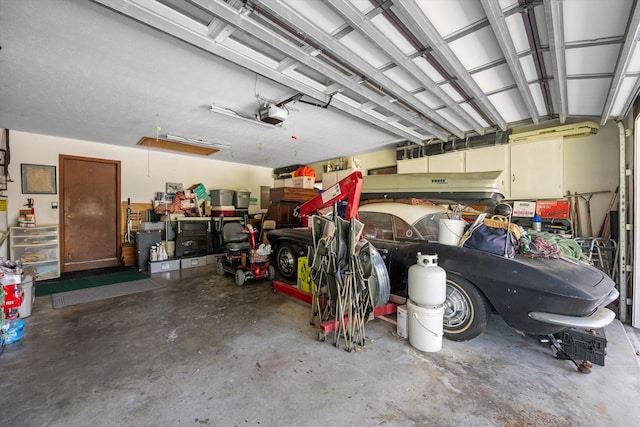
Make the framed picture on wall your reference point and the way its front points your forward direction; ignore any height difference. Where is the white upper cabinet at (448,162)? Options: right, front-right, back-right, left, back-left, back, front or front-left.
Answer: front-left

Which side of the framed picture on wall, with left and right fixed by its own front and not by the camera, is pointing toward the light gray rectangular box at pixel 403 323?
front

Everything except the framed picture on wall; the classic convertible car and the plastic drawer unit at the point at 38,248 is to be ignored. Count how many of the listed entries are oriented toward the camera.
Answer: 2

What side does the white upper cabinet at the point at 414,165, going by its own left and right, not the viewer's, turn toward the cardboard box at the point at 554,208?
left

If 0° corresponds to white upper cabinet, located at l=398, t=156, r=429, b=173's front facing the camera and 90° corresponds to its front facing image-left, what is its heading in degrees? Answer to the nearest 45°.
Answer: approximately 45°

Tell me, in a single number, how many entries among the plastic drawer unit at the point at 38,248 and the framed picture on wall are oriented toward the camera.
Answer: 2

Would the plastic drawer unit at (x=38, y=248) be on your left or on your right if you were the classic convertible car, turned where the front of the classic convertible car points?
on your left
